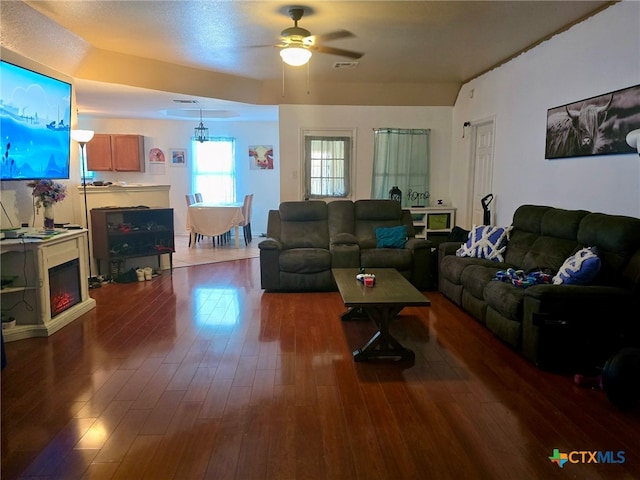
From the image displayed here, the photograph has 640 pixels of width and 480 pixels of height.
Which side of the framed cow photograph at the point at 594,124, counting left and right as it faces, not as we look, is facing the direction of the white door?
right

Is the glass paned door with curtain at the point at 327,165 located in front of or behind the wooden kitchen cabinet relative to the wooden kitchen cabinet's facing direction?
in front

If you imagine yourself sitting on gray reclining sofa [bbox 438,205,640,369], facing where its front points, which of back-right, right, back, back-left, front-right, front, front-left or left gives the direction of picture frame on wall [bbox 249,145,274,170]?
right

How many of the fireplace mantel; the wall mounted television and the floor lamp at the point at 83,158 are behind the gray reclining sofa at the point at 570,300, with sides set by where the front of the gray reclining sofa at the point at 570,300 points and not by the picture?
0

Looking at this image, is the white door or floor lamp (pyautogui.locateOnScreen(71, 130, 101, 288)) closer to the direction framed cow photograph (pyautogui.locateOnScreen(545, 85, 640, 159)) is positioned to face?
the floor lamp

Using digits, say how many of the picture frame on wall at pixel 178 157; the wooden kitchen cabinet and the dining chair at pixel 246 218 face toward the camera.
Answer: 2

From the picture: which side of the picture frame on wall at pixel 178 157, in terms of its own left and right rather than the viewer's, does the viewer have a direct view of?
front

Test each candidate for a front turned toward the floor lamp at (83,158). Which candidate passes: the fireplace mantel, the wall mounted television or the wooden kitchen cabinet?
the wooden kitchen cabinet

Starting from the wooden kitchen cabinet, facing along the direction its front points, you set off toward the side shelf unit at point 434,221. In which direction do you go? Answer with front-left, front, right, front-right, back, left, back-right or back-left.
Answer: front-left

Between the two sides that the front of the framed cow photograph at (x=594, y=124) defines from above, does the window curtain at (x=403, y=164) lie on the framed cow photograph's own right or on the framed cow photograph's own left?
on the framed cow photograph's own right

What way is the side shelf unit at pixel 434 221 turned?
toward the camera

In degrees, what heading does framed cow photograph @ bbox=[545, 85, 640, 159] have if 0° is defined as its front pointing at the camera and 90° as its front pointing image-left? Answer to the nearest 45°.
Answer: approximately 45°

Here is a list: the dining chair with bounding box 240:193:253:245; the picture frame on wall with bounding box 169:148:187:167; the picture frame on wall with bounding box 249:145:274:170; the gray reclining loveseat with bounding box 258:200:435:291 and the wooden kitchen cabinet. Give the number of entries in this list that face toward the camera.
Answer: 4

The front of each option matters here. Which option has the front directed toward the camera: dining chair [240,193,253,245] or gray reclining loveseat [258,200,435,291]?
the gray reclining loveseat

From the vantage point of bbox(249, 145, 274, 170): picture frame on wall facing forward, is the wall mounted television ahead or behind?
ahead

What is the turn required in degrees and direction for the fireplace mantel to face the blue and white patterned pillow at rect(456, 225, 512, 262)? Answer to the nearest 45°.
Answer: approximately 45° to its left

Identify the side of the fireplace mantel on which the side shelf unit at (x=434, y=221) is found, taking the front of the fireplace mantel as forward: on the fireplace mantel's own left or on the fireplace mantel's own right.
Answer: on the fireplace mantel's own left

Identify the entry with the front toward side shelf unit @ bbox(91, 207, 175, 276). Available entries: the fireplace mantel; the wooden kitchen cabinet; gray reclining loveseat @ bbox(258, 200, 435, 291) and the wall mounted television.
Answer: the wooden kitchen cabinet

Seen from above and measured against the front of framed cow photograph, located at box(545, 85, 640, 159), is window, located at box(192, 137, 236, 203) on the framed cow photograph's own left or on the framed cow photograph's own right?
on the framed cow photograph's own right

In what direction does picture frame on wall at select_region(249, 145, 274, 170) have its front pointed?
toward the camera

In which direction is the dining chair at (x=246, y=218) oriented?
to the viewer's left

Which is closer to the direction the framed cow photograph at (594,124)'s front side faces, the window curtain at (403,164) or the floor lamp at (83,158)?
the floor lamp

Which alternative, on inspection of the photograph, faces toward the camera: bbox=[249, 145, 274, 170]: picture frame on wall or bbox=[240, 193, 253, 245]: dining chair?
the picture frame on wall
